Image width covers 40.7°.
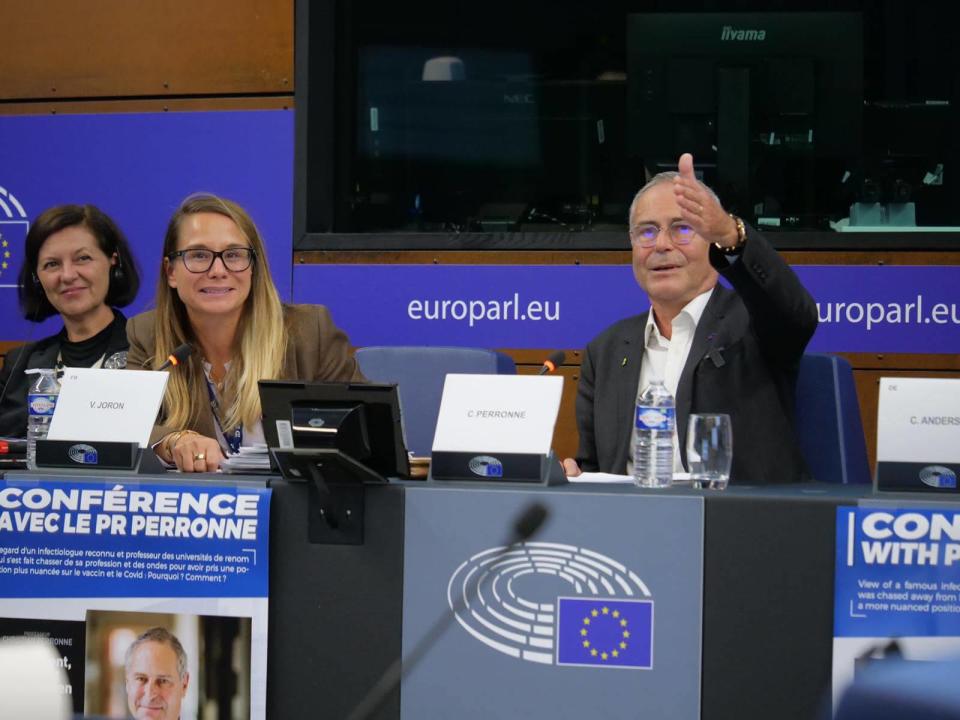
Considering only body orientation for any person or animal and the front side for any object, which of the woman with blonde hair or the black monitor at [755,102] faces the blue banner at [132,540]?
the woman with blonde hair

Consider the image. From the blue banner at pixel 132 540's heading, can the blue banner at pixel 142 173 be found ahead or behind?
behind

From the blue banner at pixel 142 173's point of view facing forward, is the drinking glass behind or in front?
in front

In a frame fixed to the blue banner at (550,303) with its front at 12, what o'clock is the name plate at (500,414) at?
The name plate is roughly at 12 o'clock from the blue banner.

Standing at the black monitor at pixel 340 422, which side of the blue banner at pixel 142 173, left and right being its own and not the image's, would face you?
front

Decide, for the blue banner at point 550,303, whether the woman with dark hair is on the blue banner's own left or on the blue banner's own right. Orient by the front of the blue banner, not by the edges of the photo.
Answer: on the blue banner's own right

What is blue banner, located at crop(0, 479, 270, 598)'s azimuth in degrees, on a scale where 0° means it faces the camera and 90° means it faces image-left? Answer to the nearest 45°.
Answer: approximately 0°
